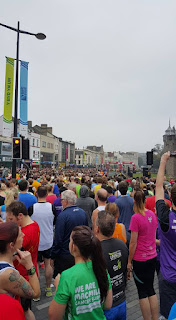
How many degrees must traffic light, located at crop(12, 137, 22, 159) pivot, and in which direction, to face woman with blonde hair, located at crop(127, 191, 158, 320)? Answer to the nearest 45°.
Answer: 0° — it already faces them

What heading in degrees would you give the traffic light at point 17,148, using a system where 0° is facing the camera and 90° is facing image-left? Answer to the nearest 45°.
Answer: approximately 0°
